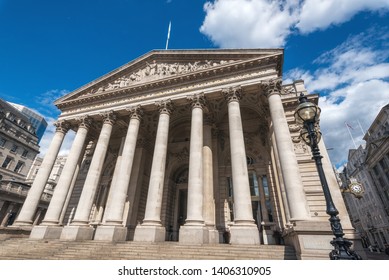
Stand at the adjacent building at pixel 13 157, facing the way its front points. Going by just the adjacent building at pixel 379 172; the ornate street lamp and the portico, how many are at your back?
0

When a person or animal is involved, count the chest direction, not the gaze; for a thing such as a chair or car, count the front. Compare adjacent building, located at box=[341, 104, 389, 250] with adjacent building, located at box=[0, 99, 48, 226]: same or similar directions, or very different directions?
very different directions

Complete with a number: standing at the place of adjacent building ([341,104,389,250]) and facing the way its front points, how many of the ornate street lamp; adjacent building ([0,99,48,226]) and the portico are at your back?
0

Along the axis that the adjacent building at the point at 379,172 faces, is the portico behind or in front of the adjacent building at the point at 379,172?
in front

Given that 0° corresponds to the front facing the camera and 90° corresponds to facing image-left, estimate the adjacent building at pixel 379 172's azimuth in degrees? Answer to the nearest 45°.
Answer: approximately 45°

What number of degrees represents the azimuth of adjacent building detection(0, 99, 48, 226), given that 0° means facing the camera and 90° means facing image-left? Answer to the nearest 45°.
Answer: approximately 315°

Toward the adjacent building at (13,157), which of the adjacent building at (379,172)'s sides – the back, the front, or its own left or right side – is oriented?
front

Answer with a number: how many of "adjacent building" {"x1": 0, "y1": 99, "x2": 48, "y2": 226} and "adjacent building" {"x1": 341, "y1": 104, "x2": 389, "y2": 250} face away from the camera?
0

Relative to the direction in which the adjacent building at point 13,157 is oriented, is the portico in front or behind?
in front

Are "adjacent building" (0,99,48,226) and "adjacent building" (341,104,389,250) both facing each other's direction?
yes

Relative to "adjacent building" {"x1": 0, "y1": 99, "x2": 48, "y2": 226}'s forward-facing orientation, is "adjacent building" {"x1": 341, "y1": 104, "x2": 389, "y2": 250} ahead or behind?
ahead
